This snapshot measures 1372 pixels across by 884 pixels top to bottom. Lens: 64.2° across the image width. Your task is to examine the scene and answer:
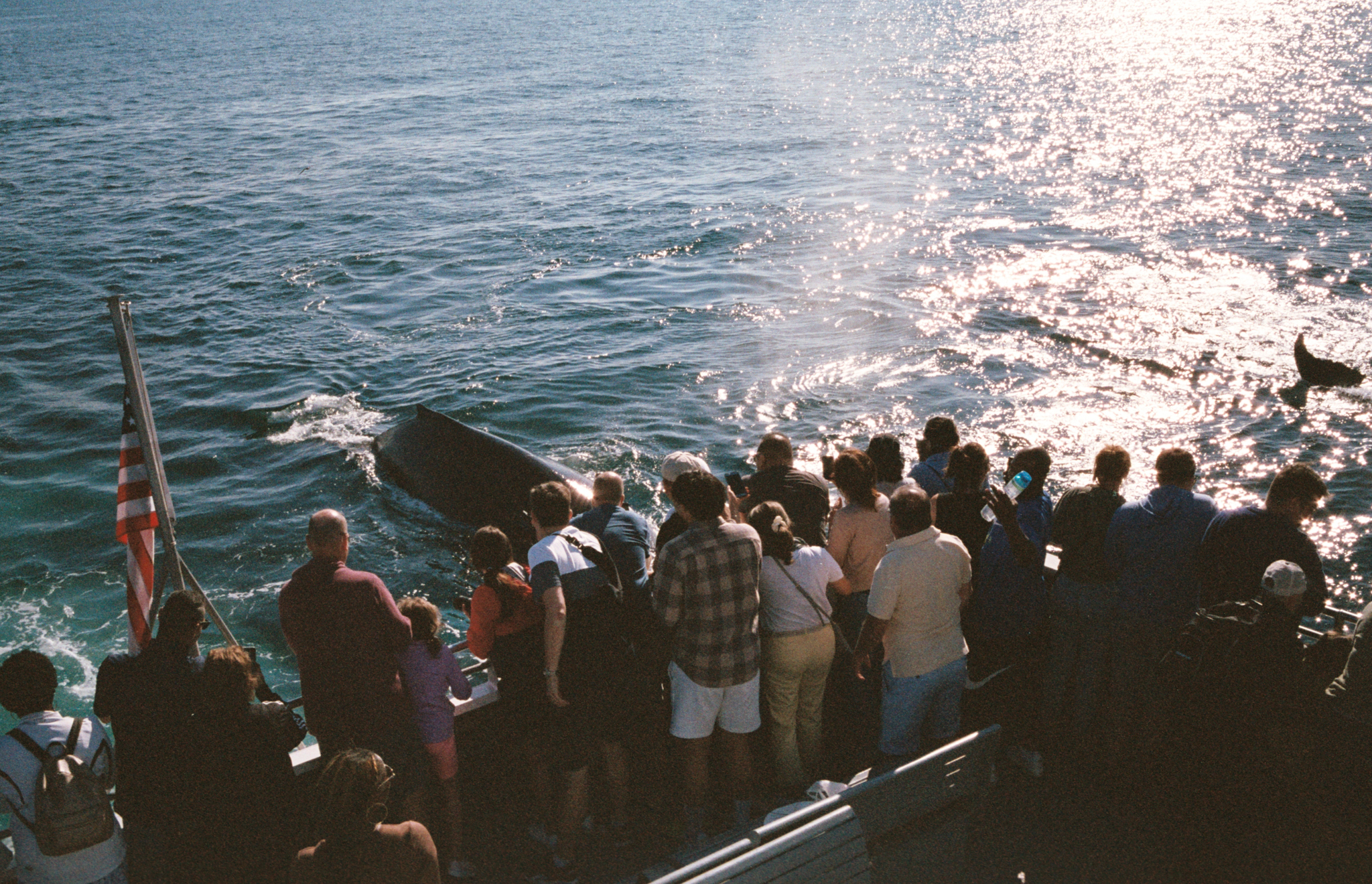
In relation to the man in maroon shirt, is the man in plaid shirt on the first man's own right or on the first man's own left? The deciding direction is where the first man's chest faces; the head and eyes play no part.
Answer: on the first man's own right

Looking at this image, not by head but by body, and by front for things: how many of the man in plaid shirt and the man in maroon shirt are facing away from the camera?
2

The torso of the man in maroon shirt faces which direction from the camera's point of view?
away from the camera

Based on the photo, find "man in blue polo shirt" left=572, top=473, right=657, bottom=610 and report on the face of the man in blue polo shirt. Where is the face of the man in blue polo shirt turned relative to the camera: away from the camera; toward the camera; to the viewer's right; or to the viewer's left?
away from the camera

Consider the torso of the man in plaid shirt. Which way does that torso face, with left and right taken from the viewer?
facing away from the viewer

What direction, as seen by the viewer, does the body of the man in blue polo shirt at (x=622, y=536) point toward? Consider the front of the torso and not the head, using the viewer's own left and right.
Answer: facing away from the viewer and to the left of the viewer

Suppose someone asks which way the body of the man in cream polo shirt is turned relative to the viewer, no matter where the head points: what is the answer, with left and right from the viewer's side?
facing away from the viewer and to the left of the viewer
